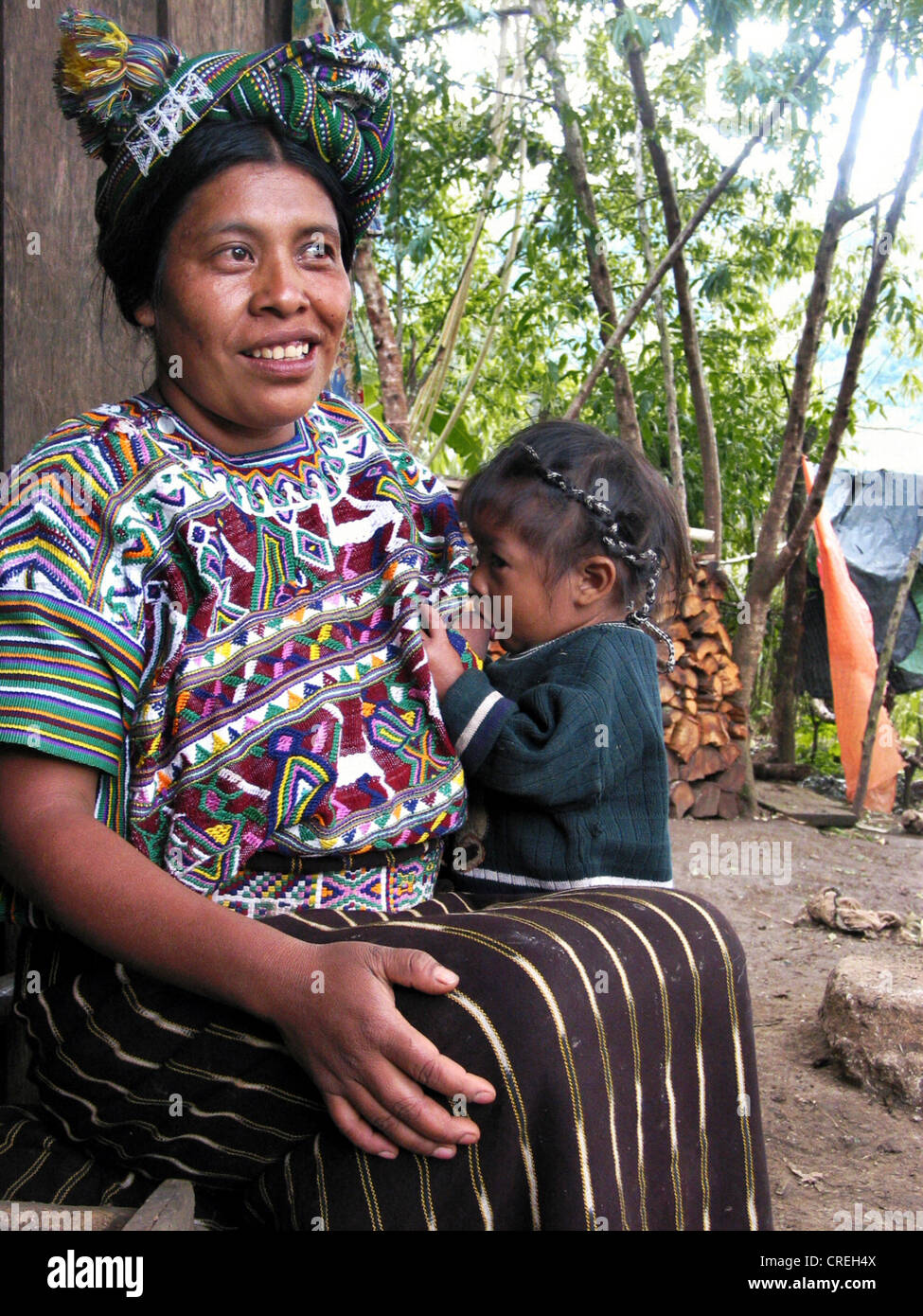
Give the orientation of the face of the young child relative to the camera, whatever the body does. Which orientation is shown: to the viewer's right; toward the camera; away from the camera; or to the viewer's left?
to the viewer's left

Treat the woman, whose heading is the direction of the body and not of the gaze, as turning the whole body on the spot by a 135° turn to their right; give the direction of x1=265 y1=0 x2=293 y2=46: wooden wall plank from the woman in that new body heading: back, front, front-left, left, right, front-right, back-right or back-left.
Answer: right

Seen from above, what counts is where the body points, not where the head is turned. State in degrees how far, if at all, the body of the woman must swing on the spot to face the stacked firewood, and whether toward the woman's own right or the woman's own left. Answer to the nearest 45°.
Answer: approximately 135° to the woman's own left

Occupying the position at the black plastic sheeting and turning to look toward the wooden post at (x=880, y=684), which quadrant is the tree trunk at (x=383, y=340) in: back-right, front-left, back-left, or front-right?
front-right

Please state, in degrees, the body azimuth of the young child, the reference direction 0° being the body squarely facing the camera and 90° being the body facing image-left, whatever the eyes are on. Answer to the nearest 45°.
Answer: approximately 90°

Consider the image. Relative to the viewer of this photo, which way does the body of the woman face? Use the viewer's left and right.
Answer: facing the viewer and to the right of the viewer

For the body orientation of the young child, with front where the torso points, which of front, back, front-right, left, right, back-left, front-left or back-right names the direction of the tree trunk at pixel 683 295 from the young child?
right

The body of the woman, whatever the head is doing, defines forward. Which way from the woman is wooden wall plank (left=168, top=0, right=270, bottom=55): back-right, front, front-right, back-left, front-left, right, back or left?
back-left

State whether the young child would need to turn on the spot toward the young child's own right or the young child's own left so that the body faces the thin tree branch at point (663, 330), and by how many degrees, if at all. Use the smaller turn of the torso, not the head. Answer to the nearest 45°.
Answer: approximately 90° to the young child's own right

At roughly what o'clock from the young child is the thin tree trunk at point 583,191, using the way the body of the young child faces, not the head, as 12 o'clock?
The thin tree trunk is roughly at 3 o'clock from the young child.

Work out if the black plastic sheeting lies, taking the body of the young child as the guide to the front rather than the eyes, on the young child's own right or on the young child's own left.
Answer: on the young child's own right

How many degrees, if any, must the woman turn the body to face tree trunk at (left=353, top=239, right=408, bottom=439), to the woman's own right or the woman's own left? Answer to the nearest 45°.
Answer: approximately 135° to the woman's own left
